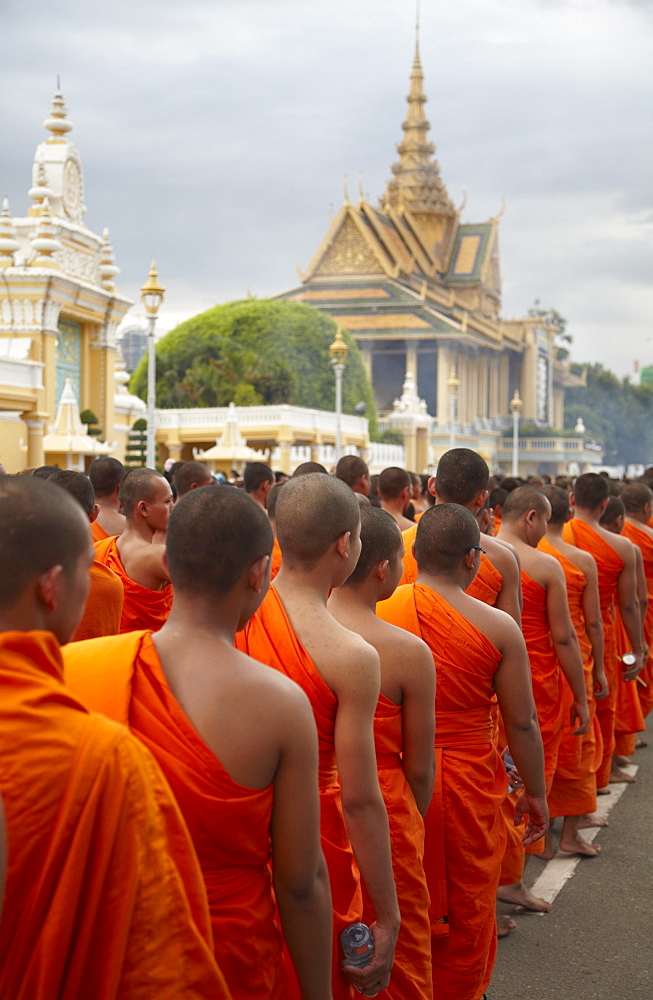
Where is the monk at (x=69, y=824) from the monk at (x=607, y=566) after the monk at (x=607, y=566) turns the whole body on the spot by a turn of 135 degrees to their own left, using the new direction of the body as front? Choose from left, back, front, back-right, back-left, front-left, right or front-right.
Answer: front-left

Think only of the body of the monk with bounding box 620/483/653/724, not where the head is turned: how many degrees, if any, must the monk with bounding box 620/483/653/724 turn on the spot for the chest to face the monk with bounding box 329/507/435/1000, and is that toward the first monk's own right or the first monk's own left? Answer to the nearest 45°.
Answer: approximately 135° to the first monk's own right

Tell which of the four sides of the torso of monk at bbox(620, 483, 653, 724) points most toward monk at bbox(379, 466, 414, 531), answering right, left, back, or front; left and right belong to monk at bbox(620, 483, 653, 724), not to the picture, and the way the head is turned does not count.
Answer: left

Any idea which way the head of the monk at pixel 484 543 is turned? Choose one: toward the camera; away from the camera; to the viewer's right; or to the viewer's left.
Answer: away from the camera

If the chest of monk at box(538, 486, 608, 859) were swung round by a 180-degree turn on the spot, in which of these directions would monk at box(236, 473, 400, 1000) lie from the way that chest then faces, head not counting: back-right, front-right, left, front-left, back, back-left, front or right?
front-left

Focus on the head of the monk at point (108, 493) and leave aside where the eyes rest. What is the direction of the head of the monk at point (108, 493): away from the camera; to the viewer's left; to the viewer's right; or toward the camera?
away from the camera

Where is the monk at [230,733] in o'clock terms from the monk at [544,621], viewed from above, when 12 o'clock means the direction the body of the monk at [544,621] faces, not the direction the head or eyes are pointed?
the monk at [230,733] is roughly at 5 o'clock from the monk at [544,621].

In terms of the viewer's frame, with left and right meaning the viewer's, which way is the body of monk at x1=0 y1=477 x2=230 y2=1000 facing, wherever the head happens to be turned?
facing away from the viewer and to the right of the viewer

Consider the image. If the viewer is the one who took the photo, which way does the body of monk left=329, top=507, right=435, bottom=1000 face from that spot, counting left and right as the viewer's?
facing away from the viewer and to the right of the viewer
